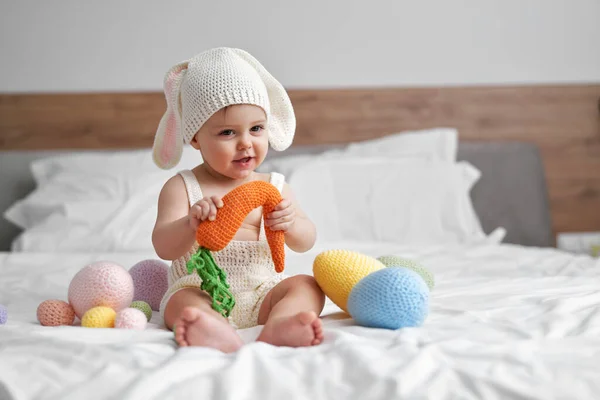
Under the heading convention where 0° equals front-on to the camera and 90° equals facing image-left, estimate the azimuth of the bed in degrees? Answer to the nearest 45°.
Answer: approximately 0°

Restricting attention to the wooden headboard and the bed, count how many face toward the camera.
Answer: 2

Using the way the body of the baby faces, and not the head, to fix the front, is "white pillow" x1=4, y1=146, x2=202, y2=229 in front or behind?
behind

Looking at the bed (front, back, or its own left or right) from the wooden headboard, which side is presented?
back

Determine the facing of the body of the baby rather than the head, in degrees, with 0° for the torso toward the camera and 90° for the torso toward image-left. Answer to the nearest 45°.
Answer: approximately 0°

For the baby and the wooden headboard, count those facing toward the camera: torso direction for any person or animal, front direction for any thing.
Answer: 2
